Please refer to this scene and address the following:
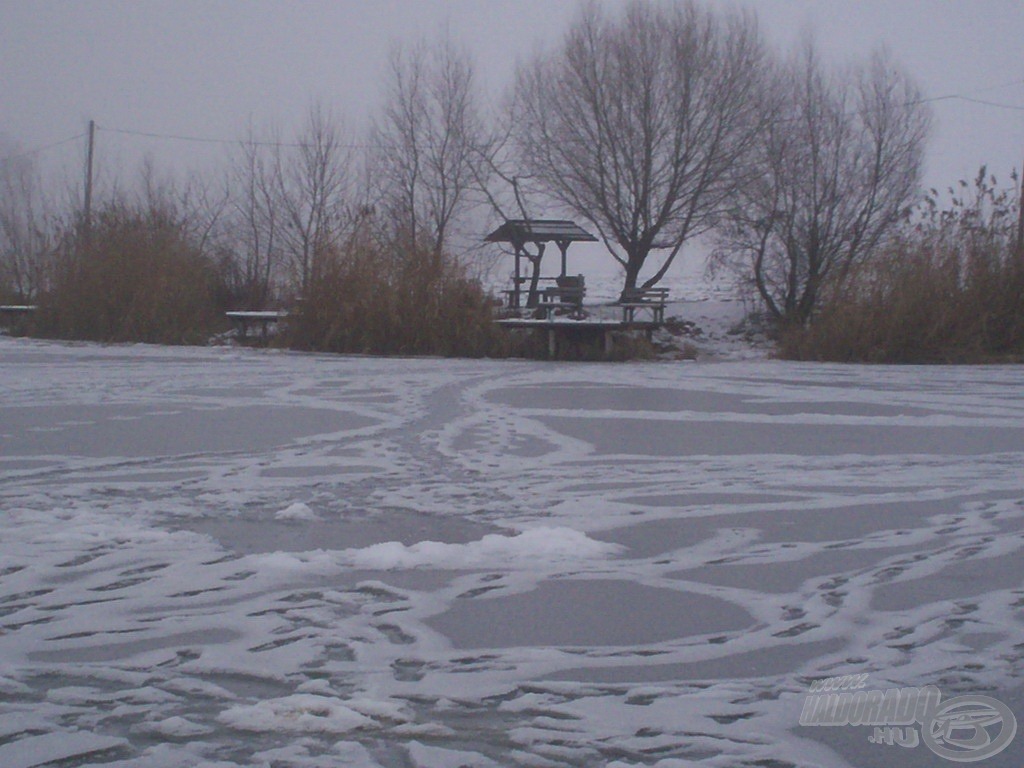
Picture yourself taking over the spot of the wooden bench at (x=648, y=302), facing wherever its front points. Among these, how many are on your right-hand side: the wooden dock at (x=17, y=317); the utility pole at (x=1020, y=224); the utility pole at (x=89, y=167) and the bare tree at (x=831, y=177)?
2

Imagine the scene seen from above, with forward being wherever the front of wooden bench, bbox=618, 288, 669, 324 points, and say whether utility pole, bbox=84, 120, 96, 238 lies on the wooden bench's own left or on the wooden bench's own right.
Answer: on the wooden bench's own right

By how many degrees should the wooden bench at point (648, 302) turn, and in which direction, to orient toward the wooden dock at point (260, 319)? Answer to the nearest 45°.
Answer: approximately 45° to its right

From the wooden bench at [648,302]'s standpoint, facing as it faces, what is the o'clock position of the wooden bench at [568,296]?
the wooden bench at [568,296] is roughly at 2 o'clock from the wooden bench at [648,302].

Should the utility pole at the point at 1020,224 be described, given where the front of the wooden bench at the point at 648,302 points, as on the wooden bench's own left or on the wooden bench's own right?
on the wooden bench's own left

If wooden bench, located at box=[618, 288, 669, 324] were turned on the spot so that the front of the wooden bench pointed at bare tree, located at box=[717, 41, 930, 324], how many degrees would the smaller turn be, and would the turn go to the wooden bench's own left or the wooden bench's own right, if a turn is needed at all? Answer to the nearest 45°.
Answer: approximately 90° to the wooden bench's own left

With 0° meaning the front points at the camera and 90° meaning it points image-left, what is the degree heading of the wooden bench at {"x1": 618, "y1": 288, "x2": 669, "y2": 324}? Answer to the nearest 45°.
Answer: approximately 0°

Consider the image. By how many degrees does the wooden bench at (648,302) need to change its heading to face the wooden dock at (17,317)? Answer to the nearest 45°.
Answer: approximately 90° to its right
